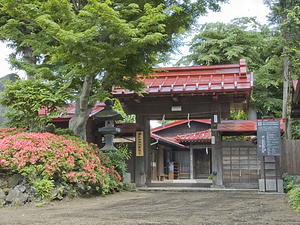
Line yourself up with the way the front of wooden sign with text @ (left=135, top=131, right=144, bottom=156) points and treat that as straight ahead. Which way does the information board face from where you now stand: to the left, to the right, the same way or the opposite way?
the same way

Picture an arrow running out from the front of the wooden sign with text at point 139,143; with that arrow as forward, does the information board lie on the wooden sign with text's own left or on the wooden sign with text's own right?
on the wooden sign with text's own left

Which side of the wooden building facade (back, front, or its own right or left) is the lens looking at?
front

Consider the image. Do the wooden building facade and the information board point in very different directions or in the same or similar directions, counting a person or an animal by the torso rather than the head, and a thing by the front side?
same or similar directions

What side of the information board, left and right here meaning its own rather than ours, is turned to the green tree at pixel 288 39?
back

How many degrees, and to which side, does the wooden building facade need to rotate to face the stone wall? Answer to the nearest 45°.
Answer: approximately 45° to its right

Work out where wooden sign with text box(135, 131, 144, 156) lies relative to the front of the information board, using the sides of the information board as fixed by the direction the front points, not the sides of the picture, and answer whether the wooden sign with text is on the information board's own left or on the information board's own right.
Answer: on the information board's own right

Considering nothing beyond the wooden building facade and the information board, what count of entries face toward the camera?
2

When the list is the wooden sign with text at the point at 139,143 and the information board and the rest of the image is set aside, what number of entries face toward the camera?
2

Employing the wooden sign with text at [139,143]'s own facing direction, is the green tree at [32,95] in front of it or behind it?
in front

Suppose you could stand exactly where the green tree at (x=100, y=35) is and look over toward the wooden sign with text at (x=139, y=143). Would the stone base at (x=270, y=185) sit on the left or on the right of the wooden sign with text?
right

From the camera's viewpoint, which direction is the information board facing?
toward the camera

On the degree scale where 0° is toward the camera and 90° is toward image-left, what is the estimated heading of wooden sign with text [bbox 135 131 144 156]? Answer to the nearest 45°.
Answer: approximately 0°
